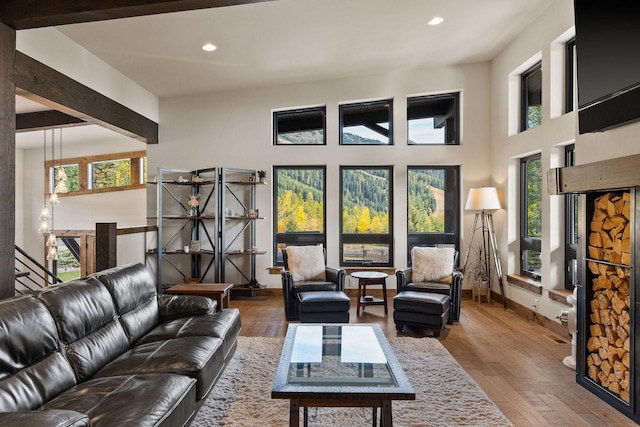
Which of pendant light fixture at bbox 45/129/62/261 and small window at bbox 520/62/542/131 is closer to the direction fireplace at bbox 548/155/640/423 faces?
the pendant light fixture

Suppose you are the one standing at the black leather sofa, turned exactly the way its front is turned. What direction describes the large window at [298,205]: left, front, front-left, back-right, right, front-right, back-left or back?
left

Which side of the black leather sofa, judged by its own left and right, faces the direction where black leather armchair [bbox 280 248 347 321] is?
left

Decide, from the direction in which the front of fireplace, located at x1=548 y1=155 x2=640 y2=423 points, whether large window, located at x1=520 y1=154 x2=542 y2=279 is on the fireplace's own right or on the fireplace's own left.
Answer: on the fireplace's own right

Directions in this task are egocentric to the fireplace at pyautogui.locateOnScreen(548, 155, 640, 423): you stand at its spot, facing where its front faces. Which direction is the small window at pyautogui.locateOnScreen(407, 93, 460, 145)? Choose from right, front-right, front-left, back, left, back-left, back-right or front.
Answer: right

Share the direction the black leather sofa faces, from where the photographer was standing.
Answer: facing the viewer and to the right of the viewer

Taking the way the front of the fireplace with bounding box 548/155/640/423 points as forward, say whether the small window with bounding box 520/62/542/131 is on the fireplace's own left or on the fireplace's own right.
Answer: on the fireplace's own right

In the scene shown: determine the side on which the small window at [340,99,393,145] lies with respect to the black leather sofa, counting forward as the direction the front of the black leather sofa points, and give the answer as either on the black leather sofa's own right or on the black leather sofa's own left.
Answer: on the black leather sofa's own left

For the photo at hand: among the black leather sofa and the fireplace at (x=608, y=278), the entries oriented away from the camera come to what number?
0

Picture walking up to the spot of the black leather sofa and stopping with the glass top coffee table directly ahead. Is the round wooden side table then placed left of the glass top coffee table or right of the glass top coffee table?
left
